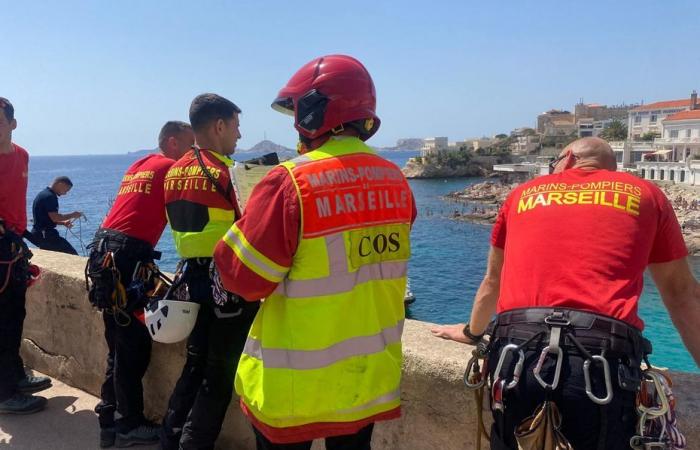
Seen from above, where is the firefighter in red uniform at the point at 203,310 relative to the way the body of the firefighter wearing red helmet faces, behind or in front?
in front

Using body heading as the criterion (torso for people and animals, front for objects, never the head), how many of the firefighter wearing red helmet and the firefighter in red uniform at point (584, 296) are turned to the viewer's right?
0

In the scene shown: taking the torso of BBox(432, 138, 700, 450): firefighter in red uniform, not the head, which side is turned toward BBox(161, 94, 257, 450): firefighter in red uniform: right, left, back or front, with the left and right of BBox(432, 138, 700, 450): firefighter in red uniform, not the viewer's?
left

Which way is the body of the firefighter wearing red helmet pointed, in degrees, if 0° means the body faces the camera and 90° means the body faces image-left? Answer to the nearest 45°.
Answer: approximately 135°

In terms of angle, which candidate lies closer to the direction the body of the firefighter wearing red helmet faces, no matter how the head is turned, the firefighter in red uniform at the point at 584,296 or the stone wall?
the stone wall

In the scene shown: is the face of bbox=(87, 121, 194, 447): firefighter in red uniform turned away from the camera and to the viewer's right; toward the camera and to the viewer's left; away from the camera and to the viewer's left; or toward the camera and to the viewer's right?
away from the camera and to the viewer's right

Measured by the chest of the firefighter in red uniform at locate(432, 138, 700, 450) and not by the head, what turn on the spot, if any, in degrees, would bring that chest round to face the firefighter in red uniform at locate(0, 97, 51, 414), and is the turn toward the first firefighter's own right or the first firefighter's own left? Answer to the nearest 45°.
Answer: approximately 90° to the first firefighter's own left

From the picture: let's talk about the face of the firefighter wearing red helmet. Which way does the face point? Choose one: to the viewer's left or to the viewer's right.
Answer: to the viewer's left

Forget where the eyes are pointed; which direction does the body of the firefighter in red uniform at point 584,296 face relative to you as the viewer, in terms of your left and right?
facing away from the viewer

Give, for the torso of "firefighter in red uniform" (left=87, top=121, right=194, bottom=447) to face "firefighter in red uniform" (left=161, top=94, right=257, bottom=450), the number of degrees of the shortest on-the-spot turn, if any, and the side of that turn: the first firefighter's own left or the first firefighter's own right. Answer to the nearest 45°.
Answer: approximately 90° to the first firefighter's own right
